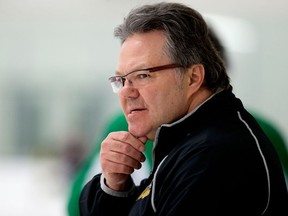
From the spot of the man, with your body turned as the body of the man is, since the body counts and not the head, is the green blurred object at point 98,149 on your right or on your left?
on your right

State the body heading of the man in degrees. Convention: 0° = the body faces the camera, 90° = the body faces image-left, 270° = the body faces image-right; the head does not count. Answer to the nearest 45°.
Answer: approximately 90°

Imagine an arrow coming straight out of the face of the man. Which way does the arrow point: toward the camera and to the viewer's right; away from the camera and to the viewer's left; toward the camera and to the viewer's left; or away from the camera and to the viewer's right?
toward the camera and to the viewer's left
